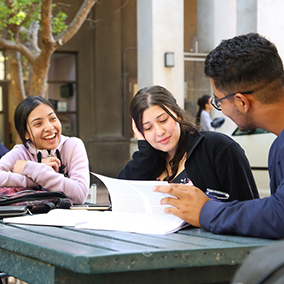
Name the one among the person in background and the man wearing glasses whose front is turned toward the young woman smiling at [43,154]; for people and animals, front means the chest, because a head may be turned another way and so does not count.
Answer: the man wearing glasses

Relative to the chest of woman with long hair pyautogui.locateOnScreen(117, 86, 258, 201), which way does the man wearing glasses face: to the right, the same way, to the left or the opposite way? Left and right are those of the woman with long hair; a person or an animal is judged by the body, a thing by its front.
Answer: to the right

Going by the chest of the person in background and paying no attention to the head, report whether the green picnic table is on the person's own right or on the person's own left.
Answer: on the person's own right

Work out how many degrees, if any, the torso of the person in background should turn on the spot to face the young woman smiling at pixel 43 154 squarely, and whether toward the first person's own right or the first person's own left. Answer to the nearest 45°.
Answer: approximately 90° to the first person's own right

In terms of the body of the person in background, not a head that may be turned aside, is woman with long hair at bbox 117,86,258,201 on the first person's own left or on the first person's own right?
on the first person's own right

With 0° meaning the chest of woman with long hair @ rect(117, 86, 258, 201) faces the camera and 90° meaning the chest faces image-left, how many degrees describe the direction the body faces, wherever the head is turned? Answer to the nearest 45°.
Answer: approximately 45°

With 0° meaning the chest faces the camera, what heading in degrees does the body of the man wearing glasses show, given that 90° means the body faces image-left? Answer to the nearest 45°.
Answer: approximately 135°
